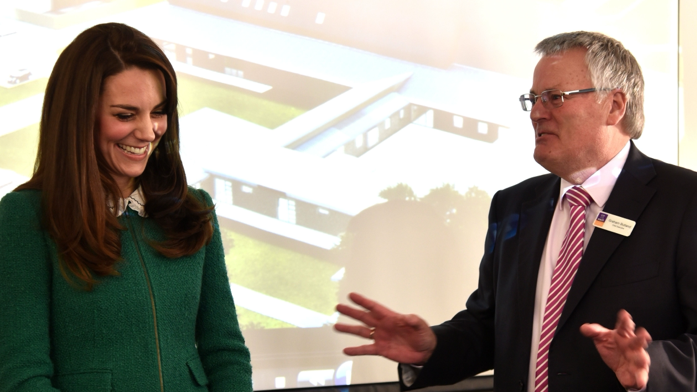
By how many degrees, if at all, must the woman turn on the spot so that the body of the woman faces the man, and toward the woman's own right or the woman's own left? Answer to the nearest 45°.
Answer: approximately 45° to the woman's own left

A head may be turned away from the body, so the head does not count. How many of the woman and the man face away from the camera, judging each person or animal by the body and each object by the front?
0

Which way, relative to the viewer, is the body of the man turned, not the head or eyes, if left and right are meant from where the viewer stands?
facing the viewer and to the left of the viewer

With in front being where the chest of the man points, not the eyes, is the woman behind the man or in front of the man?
in front

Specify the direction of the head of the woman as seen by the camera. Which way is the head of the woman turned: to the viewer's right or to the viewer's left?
to the viewer's right

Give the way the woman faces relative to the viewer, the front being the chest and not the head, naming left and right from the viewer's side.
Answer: facing the viewer and to the right of the viewer

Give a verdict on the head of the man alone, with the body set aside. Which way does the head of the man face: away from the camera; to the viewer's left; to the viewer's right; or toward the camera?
to the viewer's left
